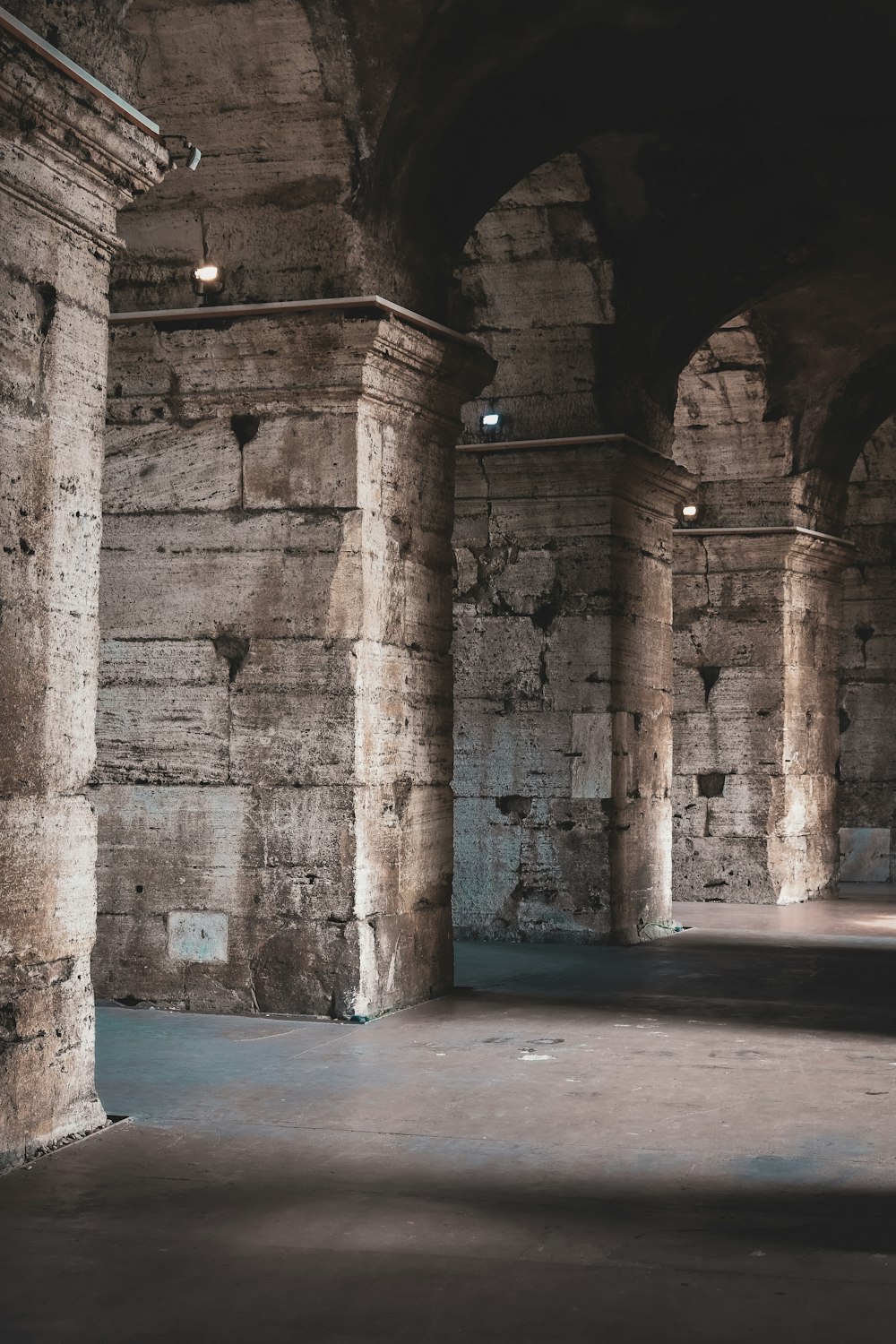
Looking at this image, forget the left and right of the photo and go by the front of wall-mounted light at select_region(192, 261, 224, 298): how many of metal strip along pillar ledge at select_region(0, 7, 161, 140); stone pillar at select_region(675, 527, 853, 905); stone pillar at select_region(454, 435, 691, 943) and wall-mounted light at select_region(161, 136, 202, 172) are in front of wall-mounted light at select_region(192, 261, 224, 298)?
2

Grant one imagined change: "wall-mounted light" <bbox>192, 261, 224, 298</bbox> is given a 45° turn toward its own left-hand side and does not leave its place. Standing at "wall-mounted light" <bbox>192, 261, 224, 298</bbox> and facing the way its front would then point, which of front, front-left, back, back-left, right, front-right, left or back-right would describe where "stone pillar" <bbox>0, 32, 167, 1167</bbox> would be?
front-right

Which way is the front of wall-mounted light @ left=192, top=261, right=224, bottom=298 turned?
toward the camera

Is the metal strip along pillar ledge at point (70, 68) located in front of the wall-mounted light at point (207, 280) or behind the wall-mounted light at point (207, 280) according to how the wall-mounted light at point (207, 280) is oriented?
in front

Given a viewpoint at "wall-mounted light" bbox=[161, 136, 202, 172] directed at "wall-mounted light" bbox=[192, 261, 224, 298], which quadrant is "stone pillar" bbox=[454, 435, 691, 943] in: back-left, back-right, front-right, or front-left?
front-right

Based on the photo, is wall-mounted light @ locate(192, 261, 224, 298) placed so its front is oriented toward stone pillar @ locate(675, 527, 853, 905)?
no

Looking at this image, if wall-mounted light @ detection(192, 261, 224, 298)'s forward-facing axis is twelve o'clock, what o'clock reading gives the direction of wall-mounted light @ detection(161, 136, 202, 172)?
wall-mounted light @ detection(161, 136, 202, 172) is roughly at 12 o'clock from wall-mounted light @ detection(192, 261, 224, 298).

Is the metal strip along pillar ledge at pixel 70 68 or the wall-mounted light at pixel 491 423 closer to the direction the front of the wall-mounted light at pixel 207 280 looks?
the metal strip along pillar ledge

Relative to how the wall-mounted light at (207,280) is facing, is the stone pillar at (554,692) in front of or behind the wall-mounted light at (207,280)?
behind

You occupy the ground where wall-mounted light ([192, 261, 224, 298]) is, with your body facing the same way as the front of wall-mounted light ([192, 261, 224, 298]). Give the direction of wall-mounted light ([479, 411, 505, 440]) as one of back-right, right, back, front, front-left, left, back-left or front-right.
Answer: back-left
